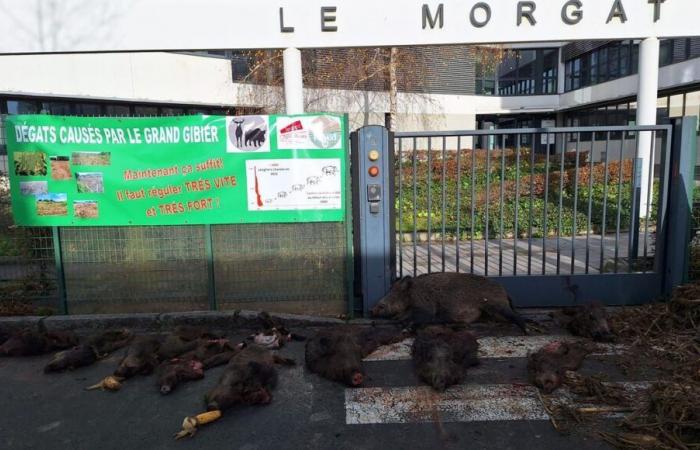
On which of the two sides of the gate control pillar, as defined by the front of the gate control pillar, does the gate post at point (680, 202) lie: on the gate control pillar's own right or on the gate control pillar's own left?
on the gate control pillar's own left

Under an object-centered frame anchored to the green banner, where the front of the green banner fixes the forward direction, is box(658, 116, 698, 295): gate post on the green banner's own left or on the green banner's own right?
on the green banner's own left

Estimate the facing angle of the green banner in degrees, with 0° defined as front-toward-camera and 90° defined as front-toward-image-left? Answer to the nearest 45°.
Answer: approximately 0°

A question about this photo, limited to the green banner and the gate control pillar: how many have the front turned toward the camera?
2

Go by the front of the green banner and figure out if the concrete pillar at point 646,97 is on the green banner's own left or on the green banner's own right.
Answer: on the green banner's own left

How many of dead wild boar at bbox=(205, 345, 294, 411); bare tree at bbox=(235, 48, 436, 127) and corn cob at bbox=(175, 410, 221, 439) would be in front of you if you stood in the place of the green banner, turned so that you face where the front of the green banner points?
2

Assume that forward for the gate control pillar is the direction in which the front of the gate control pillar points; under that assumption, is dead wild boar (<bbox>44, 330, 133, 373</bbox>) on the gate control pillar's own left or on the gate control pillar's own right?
on the gate control pillar's own right

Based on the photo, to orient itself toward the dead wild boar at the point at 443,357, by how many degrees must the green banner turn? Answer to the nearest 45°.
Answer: approximately 45° to its left

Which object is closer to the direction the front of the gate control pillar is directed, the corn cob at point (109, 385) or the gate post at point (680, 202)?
the corn cob
